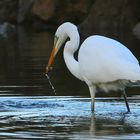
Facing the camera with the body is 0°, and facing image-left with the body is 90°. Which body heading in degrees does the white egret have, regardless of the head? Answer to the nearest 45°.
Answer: approximately 90°
